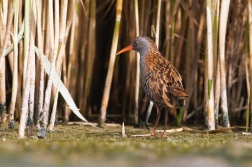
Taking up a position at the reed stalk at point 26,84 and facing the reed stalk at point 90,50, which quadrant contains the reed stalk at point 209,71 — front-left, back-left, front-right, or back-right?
front-right

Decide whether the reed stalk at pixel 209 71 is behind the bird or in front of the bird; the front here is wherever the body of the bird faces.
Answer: behind

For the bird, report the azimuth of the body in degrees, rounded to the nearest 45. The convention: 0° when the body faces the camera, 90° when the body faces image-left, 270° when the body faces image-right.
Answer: approximately 90°

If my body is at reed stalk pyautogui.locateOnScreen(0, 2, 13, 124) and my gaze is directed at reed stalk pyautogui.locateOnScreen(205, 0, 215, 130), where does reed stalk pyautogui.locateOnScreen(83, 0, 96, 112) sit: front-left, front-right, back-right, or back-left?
front-left

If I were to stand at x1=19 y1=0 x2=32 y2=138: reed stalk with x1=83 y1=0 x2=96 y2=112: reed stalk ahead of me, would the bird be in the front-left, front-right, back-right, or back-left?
front-right

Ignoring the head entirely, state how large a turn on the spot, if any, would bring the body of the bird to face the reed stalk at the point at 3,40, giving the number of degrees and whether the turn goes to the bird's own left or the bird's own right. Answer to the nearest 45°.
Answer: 0° — it already faces it

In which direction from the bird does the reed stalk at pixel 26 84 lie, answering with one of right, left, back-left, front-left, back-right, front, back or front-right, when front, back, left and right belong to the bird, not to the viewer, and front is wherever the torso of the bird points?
front-left

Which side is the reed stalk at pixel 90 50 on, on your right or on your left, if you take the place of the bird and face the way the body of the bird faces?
on your right
